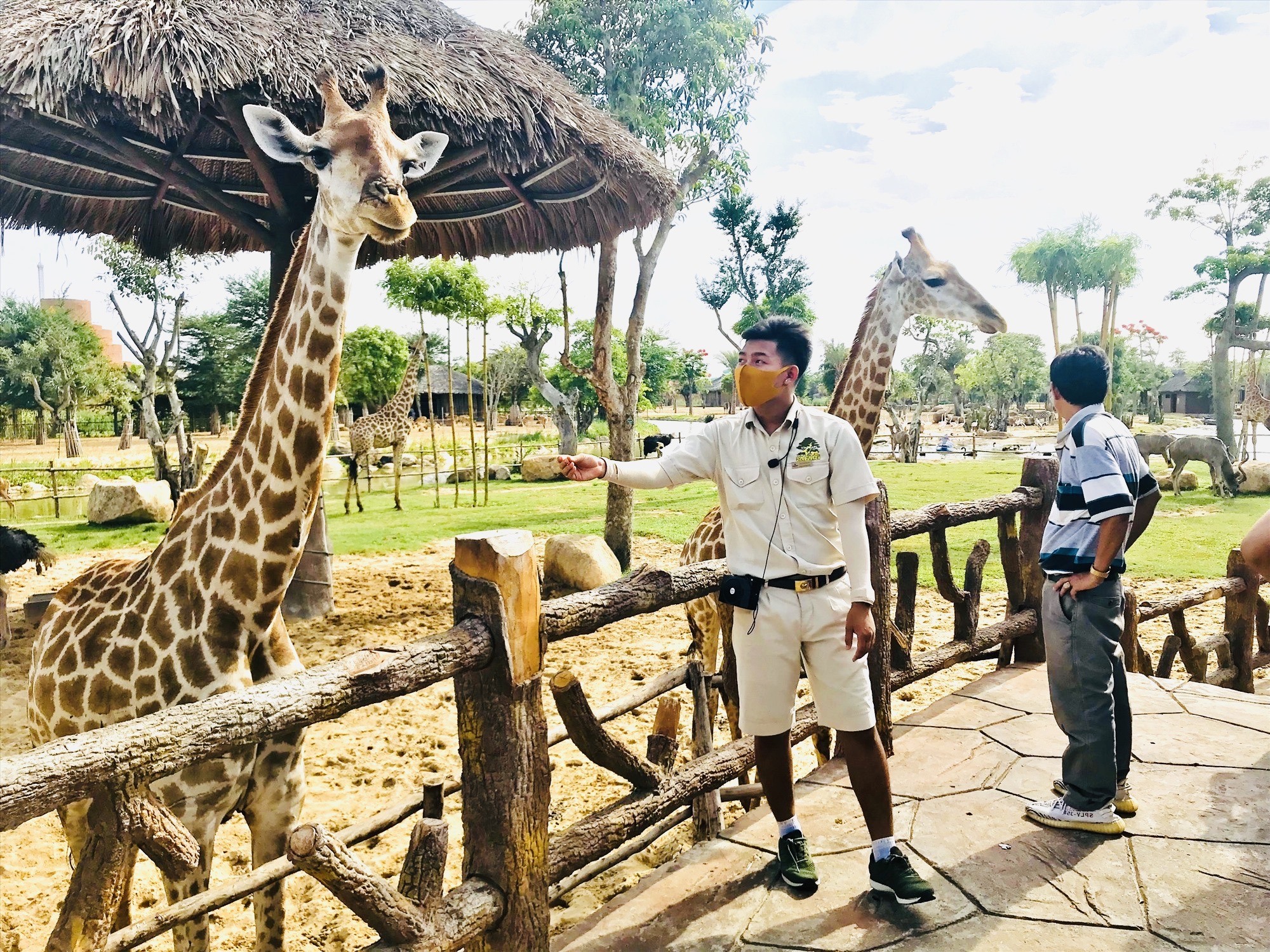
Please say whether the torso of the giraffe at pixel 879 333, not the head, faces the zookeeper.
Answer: no

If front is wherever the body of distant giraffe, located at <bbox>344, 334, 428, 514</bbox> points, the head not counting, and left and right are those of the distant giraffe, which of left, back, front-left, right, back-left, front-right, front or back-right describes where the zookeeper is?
right

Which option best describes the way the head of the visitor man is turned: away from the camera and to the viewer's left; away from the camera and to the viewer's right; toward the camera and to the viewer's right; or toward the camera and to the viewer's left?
away from the camera and to the viewer's left

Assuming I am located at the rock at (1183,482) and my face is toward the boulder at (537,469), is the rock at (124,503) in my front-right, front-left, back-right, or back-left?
front-left

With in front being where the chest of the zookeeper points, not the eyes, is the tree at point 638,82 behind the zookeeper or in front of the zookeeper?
behind

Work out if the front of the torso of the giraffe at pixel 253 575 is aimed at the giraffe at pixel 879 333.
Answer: no

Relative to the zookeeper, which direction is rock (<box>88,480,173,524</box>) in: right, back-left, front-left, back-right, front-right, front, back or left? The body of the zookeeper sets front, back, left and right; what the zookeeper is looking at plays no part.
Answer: back-right

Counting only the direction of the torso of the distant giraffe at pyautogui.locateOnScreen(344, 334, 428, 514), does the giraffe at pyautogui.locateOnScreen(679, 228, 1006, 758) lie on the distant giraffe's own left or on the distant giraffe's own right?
on the distant giraffe's own right

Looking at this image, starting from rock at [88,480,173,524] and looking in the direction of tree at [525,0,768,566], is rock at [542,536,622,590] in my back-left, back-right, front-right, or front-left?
front-right

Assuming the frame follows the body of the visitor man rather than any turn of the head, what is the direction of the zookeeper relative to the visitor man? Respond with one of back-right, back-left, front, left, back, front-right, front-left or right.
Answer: left

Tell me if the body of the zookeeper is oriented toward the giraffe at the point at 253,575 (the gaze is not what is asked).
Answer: no

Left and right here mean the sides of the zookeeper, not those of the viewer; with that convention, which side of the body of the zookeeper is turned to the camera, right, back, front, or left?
front

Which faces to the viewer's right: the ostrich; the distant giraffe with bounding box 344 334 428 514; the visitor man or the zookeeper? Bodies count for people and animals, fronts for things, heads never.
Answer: the distant giraffe

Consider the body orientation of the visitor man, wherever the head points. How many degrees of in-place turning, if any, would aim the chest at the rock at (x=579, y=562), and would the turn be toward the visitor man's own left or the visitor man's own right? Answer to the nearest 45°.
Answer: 0° — they already face it

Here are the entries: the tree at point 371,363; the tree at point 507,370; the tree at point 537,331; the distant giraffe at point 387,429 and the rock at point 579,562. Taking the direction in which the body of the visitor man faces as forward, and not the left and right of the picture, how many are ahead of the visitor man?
5

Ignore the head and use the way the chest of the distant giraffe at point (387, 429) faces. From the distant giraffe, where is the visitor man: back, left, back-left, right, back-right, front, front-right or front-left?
right
